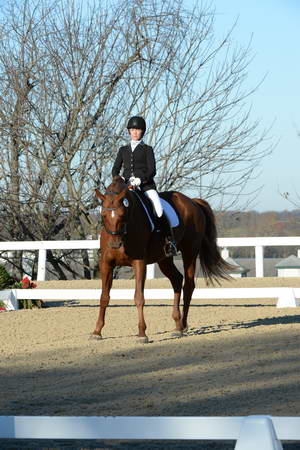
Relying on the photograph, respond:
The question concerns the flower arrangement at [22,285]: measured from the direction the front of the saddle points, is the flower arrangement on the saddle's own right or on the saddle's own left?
on the saddle's own right

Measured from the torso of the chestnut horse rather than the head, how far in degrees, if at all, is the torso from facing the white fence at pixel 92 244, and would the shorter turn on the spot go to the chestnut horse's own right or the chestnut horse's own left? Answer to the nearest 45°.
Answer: approximately 135° to the chestnut horse's own right

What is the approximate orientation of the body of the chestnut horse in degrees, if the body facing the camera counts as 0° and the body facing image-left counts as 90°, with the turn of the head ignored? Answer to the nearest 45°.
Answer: approximately 45°

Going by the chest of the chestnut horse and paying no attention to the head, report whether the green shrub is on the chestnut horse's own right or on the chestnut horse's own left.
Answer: on the chestnut horse's own right

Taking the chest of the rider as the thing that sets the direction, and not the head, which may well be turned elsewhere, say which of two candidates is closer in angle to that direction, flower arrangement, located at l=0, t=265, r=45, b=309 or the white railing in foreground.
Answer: the white railing in foreground

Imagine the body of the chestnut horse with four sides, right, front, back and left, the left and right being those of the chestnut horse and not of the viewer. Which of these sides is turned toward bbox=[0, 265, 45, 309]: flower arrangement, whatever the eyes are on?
right

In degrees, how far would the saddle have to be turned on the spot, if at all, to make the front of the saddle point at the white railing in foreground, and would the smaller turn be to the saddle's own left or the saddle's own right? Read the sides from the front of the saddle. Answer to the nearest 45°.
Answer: approximately 45° to the saddle's own left

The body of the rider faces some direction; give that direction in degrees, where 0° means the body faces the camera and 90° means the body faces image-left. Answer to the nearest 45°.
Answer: approximately 45°

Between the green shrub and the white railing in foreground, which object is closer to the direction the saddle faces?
the white railing in foreground
